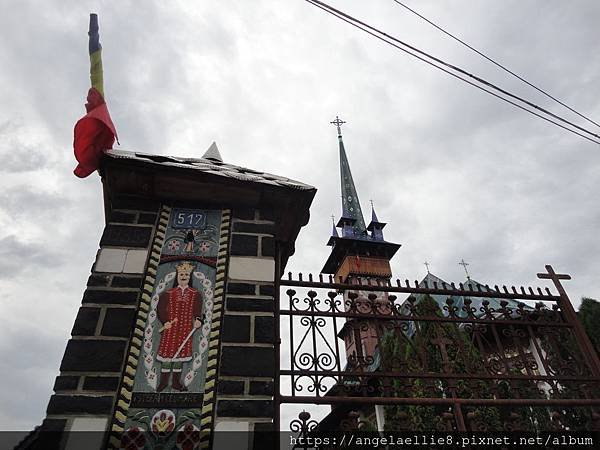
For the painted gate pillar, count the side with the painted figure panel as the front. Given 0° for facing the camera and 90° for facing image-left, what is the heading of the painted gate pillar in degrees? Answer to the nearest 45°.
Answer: approximately 0°
